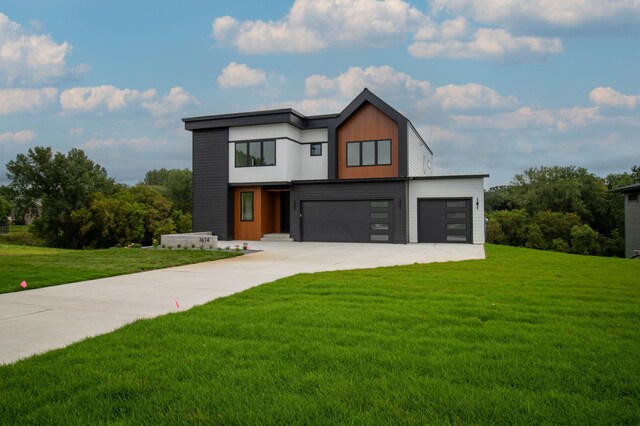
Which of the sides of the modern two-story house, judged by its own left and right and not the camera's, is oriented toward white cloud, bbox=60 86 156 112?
back

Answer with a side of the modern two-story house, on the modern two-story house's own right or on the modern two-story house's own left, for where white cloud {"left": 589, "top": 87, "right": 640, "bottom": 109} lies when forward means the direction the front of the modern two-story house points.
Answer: on the modern two-story house's own left

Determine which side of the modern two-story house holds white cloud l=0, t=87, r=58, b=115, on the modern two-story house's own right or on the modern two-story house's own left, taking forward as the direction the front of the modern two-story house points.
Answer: on the modern two-story house's own right

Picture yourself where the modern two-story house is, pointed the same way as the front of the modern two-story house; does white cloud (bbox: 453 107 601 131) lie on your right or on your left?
on your left

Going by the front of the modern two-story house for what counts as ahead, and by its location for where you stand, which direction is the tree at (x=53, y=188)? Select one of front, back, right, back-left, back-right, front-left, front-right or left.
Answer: back-right

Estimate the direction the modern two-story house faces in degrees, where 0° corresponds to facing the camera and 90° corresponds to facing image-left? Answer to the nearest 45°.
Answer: approximately 0°
